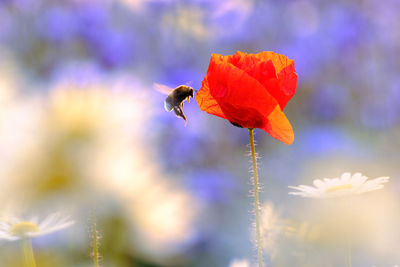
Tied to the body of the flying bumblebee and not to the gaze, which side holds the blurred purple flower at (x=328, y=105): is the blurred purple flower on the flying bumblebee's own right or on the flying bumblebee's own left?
on the flying bumblebee's own left

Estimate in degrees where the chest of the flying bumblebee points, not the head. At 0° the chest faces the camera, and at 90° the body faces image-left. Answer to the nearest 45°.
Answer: approximately 270°

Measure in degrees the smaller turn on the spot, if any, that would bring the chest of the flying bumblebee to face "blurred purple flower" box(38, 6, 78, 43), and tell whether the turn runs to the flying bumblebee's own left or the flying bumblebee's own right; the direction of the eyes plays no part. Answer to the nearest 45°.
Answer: approximately 90° to the flying bumblebee's own left
